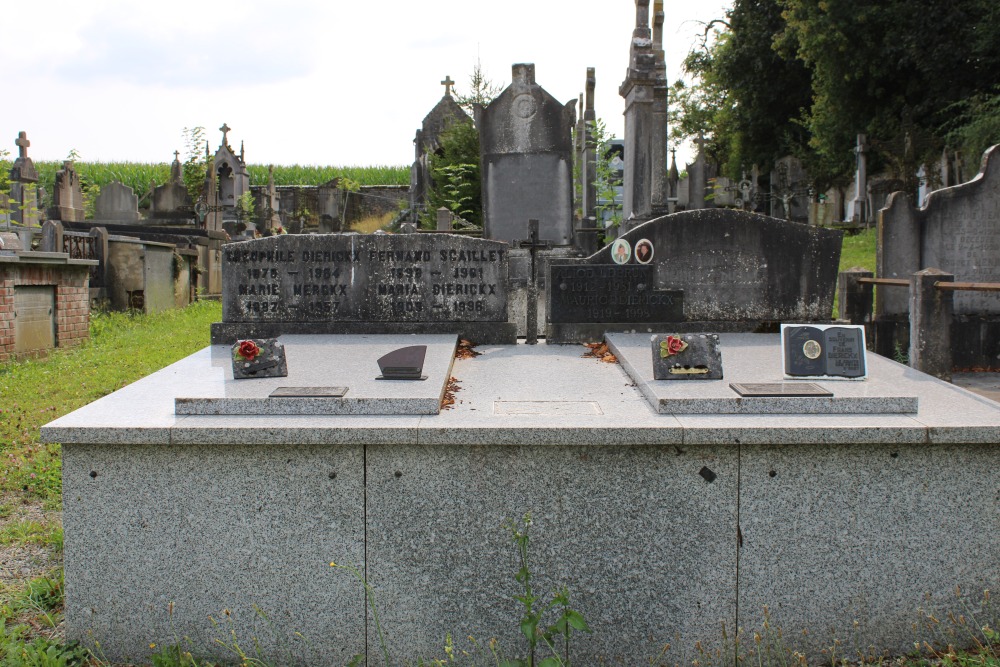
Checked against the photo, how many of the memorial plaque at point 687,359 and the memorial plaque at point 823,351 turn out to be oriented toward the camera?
2

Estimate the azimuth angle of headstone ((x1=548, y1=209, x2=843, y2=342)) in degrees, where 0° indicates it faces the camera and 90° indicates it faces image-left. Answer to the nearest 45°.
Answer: approximately 0°

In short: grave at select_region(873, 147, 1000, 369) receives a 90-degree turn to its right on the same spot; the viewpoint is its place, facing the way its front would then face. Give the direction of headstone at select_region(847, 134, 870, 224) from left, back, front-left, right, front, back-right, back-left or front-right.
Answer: right

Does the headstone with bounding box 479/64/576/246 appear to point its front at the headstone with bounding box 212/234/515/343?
yes

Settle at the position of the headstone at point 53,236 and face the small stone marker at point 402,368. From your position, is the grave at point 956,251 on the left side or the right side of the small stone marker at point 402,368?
left

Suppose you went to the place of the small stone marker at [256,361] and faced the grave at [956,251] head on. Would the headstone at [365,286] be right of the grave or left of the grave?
left

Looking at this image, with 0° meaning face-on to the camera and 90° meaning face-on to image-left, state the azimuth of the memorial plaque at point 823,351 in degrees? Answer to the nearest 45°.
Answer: approximately 0°

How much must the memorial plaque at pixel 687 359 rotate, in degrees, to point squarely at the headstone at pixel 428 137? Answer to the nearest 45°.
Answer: approximately 180°

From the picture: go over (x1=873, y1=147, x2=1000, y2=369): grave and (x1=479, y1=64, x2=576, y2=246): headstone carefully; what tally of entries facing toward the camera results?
2
